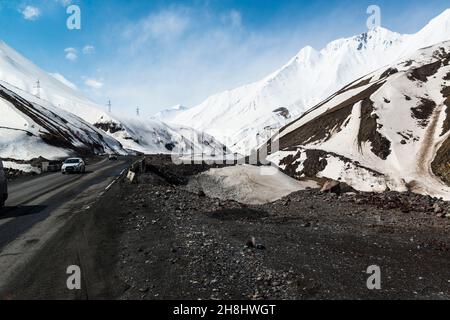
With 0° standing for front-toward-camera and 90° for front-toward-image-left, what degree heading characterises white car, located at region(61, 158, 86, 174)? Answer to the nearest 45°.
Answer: approximately 45°
